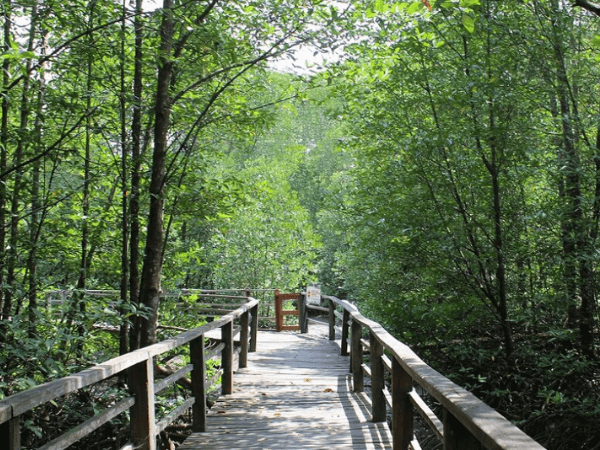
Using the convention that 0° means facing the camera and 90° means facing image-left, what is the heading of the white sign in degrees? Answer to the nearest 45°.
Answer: approximately 0°
